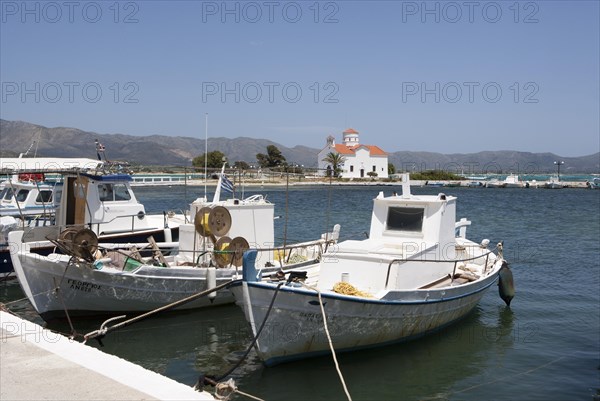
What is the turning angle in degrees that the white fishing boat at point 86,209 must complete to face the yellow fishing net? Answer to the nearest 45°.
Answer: approximately 90° to its right

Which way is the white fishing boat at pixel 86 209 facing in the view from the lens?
facing away from the viewer and to the right of the viewer

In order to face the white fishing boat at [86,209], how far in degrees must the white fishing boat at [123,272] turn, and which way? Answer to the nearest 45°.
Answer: approximately 135° to its right

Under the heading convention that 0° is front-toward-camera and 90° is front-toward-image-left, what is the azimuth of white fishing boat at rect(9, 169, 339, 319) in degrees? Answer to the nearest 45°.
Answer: approximately 45°

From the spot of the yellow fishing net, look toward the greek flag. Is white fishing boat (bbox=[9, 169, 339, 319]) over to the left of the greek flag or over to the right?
left

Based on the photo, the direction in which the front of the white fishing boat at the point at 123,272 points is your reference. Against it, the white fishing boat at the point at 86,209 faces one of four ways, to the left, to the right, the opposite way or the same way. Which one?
the opposite way

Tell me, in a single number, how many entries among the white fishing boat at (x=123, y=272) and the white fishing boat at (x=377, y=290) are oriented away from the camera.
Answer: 0

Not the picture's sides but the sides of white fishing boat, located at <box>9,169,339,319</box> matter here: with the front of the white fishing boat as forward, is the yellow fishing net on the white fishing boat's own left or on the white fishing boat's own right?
on the white fishing boat's own left

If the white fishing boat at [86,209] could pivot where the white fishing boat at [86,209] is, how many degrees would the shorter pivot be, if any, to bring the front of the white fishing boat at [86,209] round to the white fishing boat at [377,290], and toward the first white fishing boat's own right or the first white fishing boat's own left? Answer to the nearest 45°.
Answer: approximately 90° to the first white fishing boat's own right
